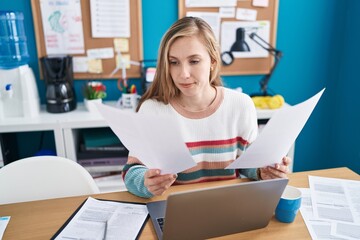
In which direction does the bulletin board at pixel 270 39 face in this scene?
toward the camera

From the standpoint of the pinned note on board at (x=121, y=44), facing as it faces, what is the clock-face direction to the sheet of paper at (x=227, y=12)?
The sheet of paper is roughly at 9 o'clock from the pinned note on board.

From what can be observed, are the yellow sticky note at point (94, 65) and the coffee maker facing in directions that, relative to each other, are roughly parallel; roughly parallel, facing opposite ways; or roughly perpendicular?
roughly parallel

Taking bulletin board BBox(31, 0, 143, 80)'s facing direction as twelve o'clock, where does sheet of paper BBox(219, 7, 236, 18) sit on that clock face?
The sheet of paper is roughly at 9 o'clock from the bulletin board.

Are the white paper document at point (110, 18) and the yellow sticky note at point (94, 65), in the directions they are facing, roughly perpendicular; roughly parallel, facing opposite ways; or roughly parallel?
roughly parallel

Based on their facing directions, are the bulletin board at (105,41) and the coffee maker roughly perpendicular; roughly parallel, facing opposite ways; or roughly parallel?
roughly parallel

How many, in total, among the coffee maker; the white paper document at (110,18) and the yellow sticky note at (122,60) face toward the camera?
3

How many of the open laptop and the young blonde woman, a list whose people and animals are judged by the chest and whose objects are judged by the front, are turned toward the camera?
1

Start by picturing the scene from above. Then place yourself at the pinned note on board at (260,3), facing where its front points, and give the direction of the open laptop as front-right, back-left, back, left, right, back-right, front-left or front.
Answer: front

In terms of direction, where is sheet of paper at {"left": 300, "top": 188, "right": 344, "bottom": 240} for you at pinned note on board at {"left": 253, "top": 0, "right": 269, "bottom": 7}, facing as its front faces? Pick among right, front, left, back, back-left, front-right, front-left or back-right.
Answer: front

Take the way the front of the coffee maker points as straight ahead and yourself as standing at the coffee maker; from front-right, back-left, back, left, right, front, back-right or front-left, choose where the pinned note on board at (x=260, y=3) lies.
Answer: left

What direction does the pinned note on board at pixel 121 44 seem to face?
toward the camera

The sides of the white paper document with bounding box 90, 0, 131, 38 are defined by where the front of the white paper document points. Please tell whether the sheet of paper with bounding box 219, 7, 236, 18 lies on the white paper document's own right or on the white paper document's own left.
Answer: on the white paper document's own left

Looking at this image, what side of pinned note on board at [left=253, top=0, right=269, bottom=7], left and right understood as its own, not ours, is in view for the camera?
front

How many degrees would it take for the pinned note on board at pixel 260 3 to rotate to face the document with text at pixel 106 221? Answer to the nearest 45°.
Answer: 0° — it already faces it

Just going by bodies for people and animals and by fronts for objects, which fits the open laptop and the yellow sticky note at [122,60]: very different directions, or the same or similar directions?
very different directions
